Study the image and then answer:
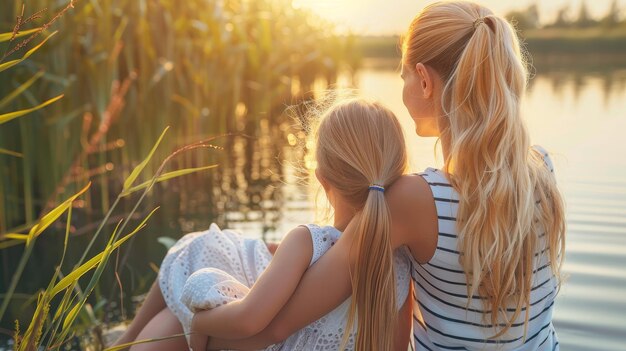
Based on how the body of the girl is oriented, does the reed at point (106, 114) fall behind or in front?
in front

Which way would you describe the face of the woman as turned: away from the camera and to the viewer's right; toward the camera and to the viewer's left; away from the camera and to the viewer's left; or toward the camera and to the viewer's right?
away from the camera and to the viewer's left

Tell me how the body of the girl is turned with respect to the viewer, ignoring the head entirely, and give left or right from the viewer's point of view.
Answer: facing away from the viewer and to the left of the viewer

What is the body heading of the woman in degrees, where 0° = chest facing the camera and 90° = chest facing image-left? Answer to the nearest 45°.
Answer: approximately 135°
